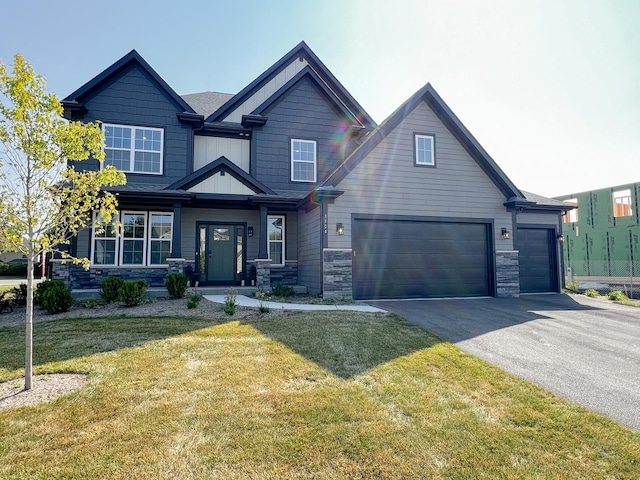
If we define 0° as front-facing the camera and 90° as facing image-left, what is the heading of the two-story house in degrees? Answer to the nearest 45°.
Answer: approximately 0°

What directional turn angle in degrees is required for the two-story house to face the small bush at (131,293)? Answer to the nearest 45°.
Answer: approximately 45° to its right

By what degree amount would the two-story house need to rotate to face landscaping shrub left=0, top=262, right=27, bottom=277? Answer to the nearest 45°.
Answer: approximately 135° to its right

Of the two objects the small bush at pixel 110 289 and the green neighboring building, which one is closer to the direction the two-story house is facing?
the small bush

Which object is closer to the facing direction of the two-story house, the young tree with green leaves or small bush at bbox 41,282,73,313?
the young tree with green leaves

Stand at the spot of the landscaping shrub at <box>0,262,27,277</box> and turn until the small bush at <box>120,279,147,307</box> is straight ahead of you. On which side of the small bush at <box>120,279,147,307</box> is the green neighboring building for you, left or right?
left

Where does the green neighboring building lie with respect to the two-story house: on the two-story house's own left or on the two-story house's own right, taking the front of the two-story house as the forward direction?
on the two-story house's own left

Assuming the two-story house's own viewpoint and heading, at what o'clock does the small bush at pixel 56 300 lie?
The small bush is roughly at 2 o'clock from the two-story house.
